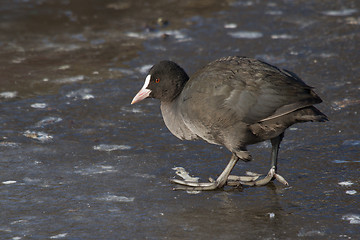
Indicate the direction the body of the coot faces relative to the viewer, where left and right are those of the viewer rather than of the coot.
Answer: facing to the left of the viewer
